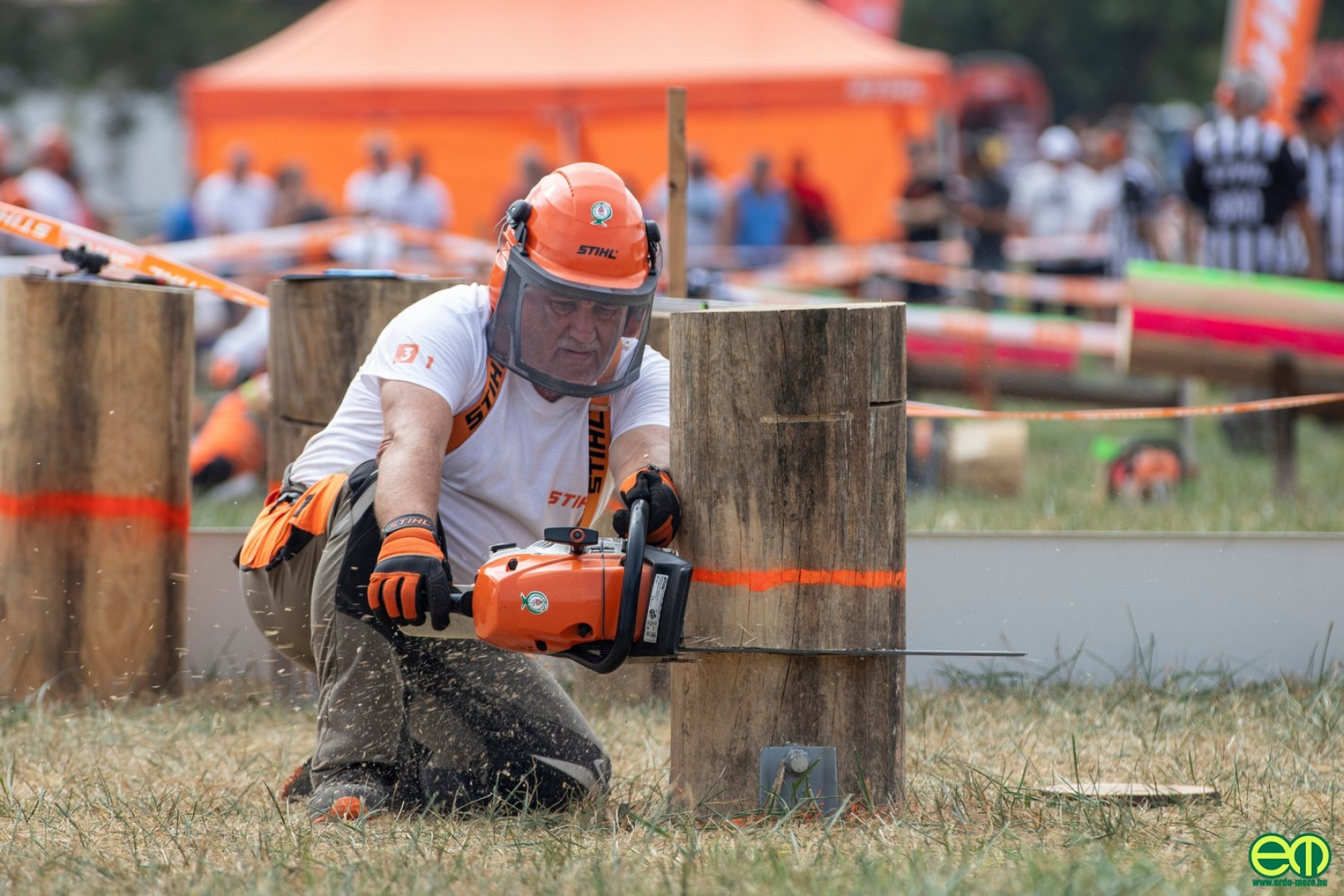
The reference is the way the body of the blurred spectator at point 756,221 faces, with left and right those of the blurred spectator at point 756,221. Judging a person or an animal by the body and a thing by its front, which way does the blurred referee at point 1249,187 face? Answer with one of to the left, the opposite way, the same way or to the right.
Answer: the opposite way

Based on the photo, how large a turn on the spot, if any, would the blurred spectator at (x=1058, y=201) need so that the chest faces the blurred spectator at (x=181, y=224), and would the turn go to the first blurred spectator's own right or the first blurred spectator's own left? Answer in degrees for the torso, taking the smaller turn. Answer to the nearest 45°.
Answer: approximately 90° to the first blurred spectator's own right

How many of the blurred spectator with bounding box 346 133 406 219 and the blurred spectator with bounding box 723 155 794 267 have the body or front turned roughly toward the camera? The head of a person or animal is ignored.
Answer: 2

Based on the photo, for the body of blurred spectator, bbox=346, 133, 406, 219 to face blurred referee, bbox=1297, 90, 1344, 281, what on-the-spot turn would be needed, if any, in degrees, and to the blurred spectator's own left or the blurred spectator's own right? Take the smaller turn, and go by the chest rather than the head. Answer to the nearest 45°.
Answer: approximately 45° to the blurred spectator's own left

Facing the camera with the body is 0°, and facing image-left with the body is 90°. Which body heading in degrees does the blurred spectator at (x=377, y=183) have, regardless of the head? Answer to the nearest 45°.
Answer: approximately 0°

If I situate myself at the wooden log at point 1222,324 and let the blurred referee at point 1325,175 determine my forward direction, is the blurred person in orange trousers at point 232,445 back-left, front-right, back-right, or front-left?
back-left

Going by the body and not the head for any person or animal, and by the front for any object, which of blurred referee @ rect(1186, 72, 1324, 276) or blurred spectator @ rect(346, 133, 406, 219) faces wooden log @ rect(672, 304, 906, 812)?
blurred spectator @ rect(346, 133, 406, 219)

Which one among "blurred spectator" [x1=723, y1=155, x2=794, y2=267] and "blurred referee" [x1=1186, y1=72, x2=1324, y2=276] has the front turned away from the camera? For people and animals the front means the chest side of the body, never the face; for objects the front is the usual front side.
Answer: "blurred referee" [x1=1186, y1=72, x2=1324, y2=276]

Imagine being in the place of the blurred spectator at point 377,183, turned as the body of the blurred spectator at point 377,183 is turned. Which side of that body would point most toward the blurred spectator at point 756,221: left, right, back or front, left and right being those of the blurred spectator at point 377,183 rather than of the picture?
left

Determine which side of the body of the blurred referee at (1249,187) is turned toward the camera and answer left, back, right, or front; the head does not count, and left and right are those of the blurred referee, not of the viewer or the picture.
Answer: back
